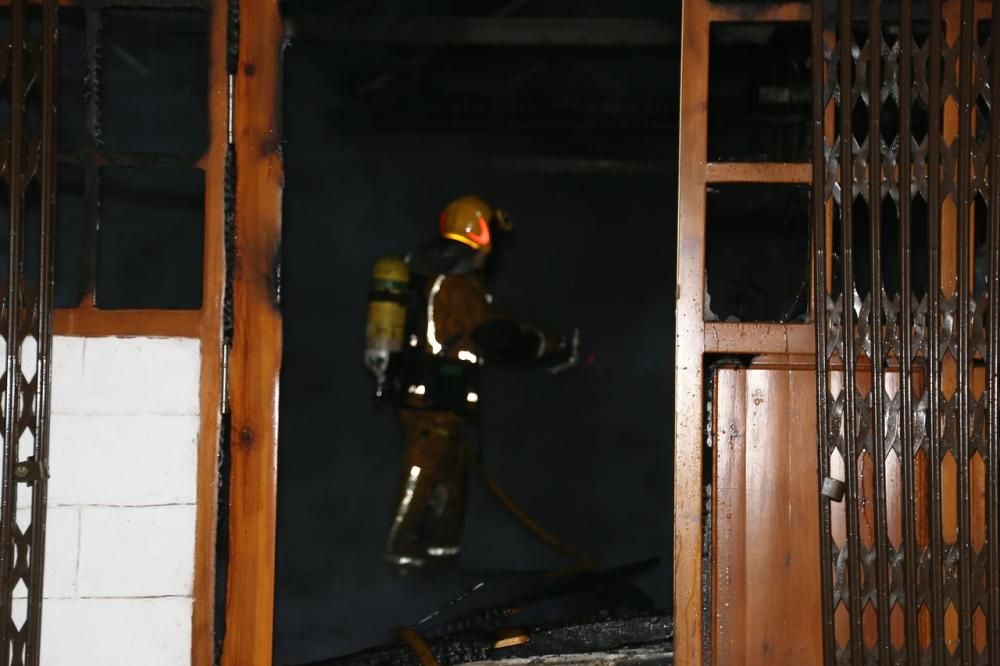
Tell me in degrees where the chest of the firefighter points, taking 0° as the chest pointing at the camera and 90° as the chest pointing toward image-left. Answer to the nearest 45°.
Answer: approximately 270°

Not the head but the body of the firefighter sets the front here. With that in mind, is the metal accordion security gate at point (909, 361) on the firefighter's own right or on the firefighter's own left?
on the firefighter's own right

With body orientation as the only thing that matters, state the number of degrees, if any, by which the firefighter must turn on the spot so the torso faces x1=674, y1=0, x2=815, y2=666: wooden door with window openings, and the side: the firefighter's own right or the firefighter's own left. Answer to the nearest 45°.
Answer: approximately 90° to the firefighter's own right
